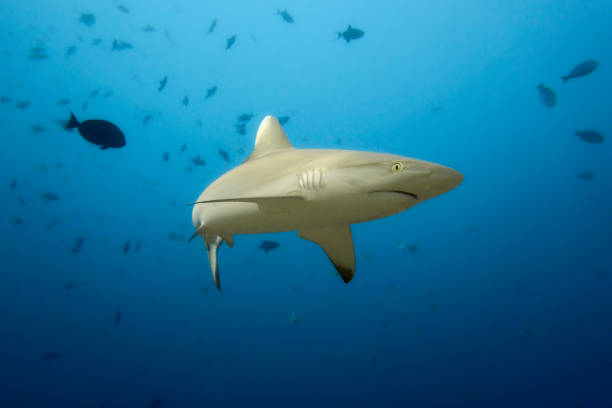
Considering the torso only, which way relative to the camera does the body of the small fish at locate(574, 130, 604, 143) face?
to the viewer's right

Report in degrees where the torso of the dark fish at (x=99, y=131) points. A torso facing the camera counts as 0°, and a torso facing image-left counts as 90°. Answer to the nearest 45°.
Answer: approximately 270°

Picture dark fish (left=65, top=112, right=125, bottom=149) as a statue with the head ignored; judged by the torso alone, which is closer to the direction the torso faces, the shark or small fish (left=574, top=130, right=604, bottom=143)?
the small fish

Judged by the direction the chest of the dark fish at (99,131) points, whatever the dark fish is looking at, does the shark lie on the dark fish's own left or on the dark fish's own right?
on the dark fish's own right

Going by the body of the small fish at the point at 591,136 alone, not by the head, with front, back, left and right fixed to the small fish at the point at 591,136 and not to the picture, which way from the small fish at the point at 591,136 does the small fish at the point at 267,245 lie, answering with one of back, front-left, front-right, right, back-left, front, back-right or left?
back-right

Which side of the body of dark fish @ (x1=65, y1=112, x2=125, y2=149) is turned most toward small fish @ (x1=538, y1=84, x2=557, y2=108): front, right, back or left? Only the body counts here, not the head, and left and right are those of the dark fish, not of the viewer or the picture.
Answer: front

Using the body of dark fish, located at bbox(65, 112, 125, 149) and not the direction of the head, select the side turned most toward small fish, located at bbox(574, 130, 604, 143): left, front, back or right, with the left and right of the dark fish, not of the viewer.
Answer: front
